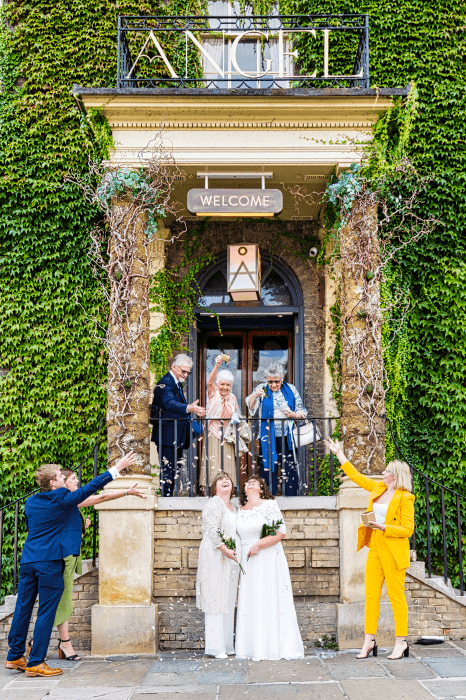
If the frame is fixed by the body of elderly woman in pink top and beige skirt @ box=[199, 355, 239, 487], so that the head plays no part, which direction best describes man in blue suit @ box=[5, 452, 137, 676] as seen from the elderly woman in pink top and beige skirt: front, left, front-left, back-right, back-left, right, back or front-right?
front-right

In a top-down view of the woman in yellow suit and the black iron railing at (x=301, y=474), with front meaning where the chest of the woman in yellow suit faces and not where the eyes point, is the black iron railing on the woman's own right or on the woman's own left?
on the woman's own right

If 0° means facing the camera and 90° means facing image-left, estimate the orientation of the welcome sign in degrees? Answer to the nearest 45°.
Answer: approximately 0°

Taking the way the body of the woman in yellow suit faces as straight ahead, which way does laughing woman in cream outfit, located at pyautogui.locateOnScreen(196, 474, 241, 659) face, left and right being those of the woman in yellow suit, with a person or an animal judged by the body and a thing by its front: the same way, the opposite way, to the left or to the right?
to the left

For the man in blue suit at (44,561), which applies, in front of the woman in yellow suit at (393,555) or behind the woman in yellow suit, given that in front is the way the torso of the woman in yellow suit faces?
in front

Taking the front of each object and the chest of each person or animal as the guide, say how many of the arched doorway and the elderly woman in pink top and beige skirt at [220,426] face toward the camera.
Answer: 2

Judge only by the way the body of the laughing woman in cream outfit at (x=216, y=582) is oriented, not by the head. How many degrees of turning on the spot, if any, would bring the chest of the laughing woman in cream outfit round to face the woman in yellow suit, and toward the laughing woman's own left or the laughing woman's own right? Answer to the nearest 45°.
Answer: approximately 45° to the laughing woman's own left

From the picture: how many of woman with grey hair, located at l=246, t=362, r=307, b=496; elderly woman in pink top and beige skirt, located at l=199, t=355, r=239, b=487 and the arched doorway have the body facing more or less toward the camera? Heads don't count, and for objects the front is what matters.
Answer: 3

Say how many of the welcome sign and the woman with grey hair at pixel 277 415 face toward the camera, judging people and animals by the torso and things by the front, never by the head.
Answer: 2

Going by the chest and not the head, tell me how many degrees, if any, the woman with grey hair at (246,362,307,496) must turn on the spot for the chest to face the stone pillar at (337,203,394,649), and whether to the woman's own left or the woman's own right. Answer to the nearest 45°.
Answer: approximately 45° to the woman's own left

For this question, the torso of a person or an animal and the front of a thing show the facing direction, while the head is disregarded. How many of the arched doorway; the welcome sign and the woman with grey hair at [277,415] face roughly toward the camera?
3

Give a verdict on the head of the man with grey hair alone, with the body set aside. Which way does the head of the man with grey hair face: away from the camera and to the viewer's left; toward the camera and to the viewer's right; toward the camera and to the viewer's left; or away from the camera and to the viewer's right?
toward the camera and to the viewer's right
